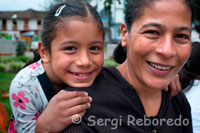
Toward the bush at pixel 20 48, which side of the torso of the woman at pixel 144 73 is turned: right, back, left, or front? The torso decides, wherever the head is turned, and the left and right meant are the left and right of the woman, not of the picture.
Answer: back

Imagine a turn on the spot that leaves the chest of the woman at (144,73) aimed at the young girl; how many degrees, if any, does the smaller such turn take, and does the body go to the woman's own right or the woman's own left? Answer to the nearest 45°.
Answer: approximately 135° to the woman's own right

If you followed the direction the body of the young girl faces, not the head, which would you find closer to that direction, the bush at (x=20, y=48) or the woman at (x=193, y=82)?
the woman

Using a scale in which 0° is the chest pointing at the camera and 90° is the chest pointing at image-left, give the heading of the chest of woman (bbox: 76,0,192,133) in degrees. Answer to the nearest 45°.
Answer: approximately 315°

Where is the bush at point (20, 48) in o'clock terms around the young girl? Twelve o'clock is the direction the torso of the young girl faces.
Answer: The bush is roughly at 7 o'clock from the young girl.

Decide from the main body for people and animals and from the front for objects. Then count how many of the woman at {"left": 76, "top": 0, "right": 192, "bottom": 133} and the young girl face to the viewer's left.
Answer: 0

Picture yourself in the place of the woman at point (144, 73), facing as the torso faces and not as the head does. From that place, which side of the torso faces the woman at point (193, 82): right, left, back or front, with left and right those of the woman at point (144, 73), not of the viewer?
left

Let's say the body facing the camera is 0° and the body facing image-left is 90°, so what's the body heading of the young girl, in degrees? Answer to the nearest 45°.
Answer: approximately 315°
